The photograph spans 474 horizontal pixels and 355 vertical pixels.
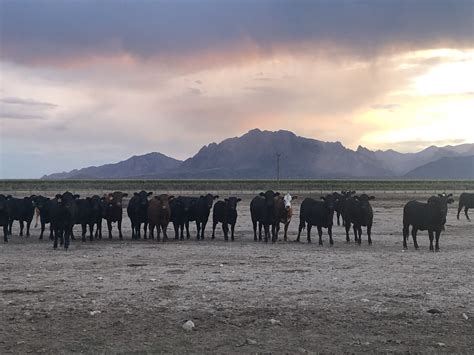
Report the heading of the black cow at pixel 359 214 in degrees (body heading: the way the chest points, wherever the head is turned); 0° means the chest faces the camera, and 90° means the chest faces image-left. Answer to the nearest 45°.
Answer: approximately 315°

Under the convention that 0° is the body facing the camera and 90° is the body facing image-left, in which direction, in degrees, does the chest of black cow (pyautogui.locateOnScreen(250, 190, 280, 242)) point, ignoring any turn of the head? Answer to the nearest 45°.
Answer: approximately 315°

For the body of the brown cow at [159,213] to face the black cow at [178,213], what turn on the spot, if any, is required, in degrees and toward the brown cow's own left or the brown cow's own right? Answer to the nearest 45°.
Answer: approximately 90° to the brown cow's own left

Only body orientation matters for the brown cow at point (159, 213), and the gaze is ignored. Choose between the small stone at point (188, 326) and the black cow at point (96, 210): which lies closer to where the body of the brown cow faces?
the small stone

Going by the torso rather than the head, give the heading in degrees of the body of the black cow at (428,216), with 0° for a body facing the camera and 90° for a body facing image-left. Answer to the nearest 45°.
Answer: approximately 315°

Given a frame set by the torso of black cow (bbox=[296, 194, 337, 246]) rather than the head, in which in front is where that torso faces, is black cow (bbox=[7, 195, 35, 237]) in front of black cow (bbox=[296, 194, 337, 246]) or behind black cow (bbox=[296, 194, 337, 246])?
behind

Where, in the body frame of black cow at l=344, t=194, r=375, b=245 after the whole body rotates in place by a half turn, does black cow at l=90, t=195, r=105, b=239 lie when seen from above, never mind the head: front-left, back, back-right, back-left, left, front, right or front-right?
front-left

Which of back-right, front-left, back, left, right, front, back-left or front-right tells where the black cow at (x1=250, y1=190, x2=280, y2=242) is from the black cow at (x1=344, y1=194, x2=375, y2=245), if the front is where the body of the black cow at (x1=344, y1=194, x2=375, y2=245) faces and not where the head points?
back-right

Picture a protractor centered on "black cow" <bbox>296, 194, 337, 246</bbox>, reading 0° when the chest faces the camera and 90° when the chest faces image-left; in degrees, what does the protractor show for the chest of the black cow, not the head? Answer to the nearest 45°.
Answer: approximately 315°
